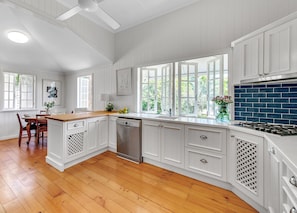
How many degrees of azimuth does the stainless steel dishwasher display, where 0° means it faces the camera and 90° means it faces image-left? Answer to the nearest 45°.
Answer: approximately 45°

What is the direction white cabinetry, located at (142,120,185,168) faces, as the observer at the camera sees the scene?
facing the viewer and to the left of the viewer

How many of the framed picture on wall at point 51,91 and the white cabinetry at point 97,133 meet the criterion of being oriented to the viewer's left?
0

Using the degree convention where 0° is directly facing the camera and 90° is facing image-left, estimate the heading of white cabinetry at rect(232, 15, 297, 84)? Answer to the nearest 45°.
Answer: approximately 45°

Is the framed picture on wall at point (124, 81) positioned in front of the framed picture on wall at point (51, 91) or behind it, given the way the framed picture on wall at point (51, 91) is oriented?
in front

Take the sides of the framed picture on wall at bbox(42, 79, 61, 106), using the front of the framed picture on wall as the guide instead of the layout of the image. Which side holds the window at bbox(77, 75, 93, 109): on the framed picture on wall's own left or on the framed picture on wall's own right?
on the framed picture on wall's own left

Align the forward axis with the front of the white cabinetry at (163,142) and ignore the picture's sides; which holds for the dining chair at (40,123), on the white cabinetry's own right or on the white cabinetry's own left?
on the white cabinetry's own right

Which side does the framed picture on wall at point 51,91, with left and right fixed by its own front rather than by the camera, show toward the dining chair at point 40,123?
front

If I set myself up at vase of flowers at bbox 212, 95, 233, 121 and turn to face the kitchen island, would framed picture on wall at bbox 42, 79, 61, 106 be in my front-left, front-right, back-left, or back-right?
front-right

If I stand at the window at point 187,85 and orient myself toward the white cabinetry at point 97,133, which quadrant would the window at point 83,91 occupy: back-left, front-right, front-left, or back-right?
front-right

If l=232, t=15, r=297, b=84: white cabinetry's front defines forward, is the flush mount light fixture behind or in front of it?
in front
